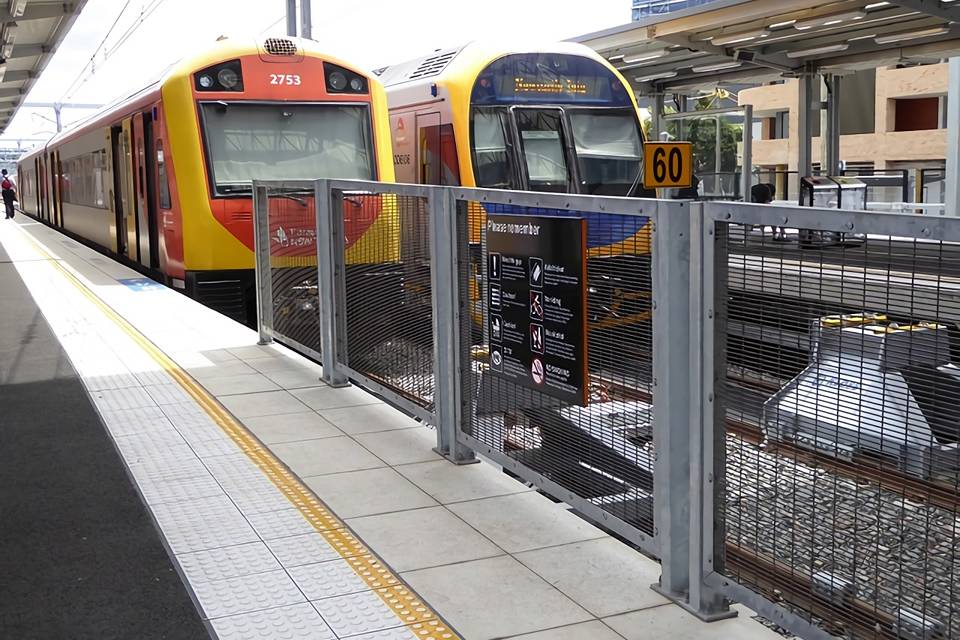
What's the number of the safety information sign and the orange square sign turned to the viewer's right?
0

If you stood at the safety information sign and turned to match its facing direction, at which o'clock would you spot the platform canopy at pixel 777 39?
The platform canopy is roughly at 5 o'clock from the safety information sign.

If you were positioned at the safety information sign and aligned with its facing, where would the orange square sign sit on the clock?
The orange square sign is roughly at 5 o'clock from the safety information sign.

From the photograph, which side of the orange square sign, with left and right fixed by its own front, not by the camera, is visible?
front

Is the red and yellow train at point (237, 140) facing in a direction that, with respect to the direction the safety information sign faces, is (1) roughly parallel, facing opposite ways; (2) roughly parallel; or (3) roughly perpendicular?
roughly perpendicular

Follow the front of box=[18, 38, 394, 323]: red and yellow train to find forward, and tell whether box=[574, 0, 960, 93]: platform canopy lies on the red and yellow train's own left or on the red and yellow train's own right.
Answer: on the red and yellow train's own left

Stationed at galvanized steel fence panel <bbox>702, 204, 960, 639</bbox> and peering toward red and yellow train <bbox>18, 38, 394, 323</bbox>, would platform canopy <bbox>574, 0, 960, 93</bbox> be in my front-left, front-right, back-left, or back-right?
front-right

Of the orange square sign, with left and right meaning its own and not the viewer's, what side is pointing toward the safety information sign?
front

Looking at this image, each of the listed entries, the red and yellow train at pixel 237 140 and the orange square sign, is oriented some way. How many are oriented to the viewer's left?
0

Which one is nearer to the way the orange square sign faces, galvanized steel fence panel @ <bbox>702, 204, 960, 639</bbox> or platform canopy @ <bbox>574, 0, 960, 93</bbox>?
the galvanized steel fence panel

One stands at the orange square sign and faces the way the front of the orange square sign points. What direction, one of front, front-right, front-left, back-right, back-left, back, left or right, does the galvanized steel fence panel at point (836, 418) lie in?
front

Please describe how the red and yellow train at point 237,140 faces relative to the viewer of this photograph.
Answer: facing the viewer and to the right of the viewer
